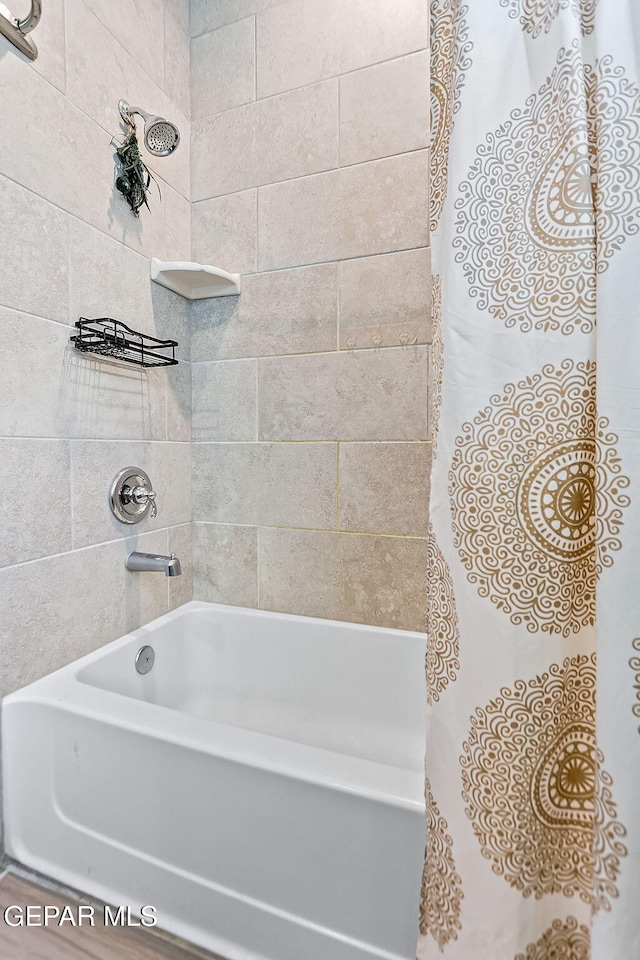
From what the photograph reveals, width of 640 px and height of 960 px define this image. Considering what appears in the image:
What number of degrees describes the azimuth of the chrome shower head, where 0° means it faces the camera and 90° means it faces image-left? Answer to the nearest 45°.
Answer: approximately 315°

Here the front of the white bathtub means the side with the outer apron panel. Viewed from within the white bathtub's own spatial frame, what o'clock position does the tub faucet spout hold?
The tub faucet spout is roughly at 4 o'clock from the white bathtub.

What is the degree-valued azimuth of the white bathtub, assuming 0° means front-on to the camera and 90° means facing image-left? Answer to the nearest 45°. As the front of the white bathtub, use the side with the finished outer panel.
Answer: approximately 45°

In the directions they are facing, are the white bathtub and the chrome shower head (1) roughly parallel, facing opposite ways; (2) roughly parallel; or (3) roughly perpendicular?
roughly perpendicular
